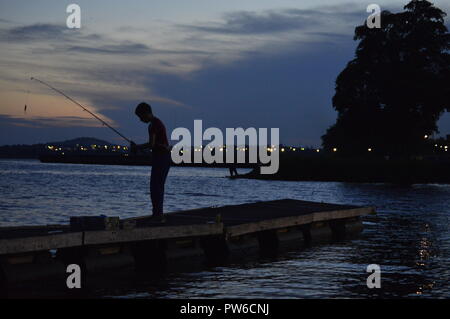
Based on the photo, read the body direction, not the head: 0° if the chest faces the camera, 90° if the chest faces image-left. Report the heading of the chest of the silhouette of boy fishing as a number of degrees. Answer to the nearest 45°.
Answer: approximately 90°
